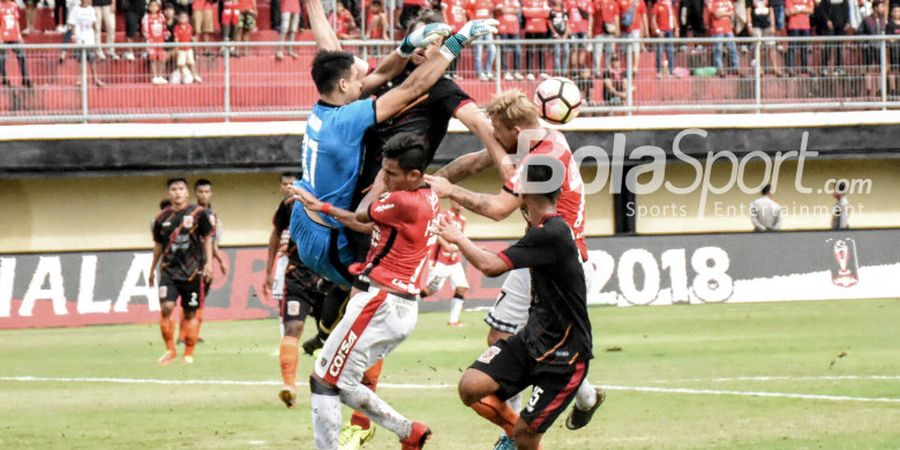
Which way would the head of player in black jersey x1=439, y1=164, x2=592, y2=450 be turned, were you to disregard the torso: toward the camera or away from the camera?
away from the camera

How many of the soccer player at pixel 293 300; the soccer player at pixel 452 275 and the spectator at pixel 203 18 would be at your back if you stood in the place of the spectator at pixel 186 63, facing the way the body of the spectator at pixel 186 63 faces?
1

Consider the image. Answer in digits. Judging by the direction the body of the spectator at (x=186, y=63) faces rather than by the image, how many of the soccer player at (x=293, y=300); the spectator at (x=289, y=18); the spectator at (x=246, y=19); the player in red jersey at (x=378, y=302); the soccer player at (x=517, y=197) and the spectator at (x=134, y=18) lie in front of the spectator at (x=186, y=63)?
3

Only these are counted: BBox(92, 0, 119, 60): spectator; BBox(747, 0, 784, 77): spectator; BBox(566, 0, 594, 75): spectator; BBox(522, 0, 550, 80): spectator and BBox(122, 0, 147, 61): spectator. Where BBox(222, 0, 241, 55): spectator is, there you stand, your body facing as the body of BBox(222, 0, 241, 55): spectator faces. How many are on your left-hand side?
3

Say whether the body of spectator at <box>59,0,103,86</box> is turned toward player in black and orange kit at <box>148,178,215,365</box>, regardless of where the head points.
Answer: yes

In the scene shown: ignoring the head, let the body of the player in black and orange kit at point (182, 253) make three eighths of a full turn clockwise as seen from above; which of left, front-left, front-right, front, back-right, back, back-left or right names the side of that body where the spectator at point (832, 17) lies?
right

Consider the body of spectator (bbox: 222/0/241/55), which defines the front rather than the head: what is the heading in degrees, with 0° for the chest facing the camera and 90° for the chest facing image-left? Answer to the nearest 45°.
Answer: approximately 0°

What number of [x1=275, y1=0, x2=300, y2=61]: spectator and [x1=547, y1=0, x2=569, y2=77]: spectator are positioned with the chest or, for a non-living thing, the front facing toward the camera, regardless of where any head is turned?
2

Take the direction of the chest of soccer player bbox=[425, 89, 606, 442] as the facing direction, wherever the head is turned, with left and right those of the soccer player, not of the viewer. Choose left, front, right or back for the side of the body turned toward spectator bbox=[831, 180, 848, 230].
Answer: right
